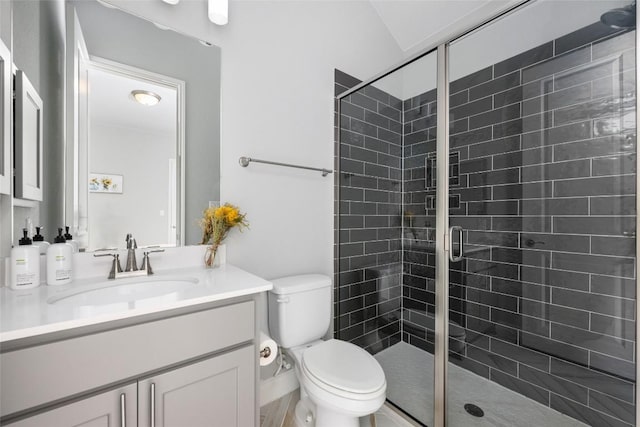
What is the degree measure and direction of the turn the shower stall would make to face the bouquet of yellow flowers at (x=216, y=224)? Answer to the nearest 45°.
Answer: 0° — it already faces it

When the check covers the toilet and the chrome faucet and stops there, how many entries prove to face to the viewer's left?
0

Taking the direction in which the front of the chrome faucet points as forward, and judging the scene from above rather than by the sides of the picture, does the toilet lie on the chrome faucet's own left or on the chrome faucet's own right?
on the chrome faucet's own left

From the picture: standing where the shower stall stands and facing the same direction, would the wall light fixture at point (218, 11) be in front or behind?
in front

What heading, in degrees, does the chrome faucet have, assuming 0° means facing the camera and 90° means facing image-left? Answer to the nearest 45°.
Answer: approximately 0°

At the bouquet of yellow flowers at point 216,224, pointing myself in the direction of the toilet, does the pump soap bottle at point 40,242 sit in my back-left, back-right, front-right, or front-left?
back-right

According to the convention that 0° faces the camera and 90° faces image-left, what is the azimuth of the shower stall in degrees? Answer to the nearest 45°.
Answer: approximately 45°

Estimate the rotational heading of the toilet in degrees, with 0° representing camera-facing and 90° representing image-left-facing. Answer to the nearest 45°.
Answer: approximately 315°

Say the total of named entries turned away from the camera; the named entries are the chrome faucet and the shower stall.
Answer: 0
